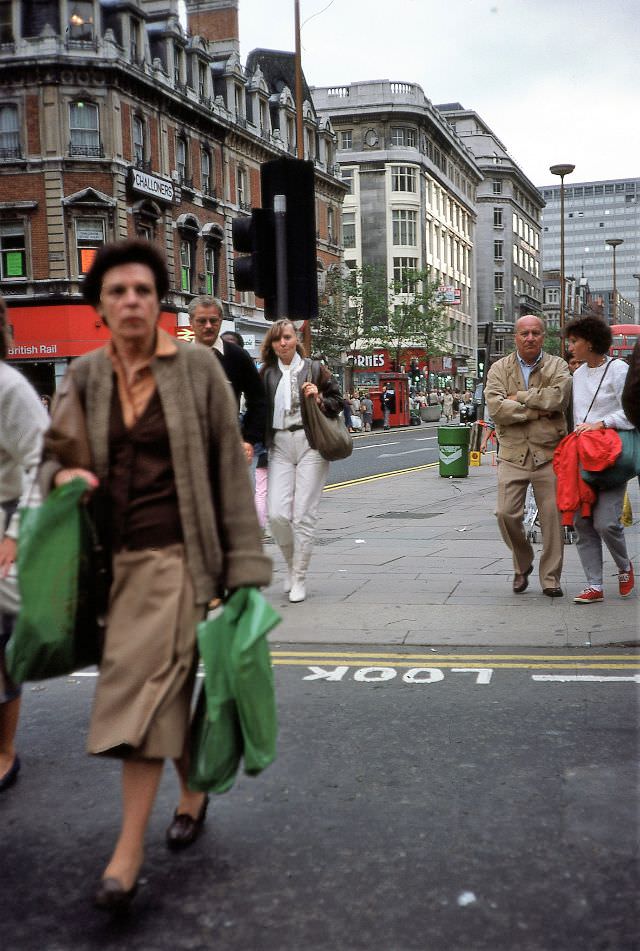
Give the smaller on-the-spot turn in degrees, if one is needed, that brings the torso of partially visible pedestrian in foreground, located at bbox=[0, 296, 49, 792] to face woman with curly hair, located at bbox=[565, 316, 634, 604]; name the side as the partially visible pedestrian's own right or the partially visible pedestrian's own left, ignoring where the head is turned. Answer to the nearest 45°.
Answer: approximately 180°

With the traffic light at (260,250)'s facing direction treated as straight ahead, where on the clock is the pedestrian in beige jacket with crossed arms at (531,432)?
The pedestrian in beige jacket with crossed arms is roughly at 7 o'clock from the traffic light.

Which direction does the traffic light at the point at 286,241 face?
away from the camera

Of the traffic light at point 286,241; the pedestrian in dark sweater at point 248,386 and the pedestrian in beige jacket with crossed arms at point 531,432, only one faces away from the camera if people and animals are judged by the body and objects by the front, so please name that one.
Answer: the traffic light

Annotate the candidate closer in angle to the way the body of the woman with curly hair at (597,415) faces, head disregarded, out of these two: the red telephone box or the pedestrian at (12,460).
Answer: the pedestrian

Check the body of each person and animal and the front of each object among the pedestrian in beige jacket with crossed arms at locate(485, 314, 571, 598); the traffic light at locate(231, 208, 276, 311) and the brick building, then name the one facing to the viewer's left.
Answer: the traffic light

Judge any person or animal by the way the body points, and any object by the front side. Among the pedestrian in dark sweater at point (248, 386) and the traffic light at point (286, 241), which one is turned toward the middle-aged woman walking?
the pedestrian in dark sweater

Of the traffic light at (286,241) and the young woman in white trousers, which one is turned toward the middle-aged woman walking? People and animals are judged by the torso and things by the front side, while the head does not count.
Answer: the young woman in white trousers
